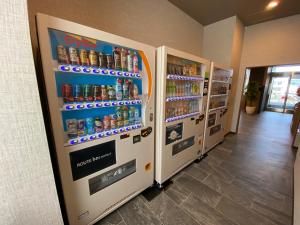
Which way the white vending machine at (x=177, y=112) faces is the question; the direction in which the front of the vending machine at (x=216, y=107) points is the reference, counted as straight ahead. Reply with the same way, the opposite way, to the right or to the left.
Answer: the same way

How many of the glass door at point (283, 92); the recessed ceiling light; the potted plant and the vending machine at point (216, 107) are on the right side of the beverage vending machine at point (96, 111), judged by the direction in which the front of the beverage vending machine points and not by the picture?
0

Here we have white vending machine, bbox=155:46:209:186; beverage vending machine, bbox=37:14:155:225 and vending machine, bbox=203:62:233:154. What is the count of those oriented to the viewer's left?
0

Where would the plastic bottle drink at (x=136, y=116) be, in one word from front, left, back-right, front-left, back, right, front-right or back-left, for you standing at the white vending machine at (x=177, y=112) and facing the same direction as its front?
right

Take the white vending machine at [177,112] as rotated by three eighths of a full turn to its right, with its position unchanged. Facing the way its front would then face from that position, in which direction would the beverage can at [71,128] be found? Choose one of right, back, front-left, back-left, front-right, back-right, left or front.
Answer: front-left

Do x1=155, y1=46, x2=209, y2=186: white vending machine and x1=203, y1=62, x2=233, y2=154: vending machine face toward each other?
no

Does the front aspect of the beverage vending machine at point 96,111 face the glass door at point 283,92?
no

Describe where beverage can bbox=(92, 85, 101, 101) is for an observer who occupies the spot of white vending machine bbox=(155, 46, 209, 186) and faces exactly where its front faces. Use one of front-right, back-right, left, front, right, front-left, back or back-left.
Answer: right

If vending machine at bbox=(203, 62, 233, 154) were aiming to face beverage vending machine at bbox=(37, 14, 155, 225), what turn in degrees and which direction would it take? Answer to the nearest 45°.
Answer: approximately 45° to its right

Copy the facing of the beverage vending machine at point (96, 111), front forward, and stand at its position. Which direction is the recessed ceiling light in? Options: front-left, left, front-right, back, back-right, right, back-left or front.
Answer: front-left

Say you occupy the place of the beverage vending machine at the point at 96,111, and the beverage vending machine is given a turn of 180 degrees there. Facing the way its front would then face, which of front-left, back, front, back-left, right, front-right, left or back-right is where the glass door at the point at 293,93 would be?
back-right

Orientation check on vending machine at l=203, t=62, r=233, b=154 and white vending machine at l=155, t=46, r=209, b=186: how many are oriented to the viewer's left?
0

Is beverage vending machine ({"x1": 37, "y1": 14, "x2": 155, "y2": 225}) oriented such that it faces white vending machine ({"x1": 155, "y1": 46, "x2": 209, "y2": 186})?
no

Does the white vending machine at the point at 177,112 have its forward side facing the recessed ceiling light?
no

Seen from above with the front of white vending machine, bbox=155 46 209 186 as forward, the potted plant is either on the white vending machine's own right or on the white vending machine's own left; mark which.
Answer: on the white vending machine's own left

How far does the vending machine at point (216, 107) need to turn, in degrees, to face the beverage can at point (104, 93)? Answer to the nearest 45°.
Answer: approximately 45° to its right

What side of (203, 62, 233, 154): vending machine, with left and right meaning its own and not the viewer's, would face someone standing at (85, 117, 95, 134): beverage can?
right

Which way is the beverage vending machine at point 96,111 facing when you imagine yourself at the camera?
facing the viewer and to the right of the viewer

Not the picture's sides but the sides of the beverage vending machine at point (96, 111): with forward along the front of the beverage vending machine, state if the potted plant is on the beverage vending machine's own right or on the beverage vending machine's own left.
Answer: on the beverage vending machine's own left

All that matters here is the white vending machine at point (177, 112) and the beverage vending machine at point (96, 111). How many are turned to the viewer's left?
0

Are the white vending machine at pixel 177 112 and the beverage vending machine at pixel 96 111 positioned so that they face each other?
no
